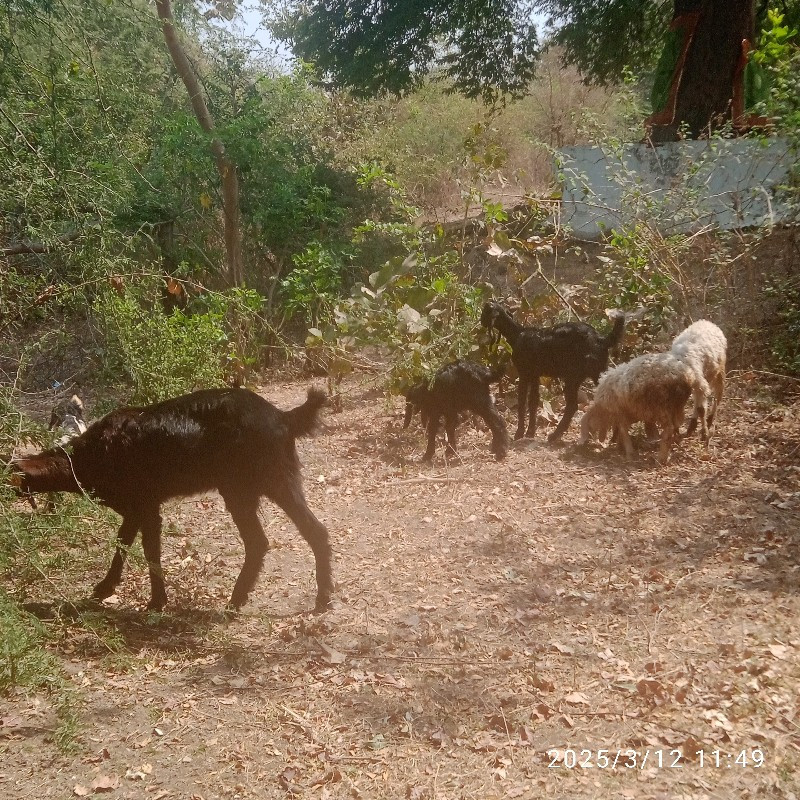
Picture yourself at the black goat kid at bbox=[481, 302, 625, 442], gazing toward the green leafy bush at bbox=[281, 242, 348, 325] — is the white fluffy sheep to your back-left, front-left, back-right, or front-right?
back-right

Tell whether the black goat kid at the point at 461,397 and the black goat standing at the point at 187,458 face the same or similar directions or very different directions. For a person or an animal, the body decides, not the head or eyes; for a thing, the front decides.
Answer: same or similar directions

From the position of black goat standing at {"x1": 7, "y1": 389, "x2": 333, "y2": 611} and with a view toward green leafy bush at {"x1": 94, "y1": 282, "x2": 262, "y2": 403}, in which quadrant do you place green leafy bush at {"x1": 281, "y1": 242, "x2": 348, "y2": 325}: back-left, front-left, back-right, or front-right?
front-right

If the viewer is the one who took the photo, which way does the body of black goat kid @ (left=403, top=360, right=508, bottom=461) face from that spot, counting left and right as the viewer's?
facing to the left of the viewer

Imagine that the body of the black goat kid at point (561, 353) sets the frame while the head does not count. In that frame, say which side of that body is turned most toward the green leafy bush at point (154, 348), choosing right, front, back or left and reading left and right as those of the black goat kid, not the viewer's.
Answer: front

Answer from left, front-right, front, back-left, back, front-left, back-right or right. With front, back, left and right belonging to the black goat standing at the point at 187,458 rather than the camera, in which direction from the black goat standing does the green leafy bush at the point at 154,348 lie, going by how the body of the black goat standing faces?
right

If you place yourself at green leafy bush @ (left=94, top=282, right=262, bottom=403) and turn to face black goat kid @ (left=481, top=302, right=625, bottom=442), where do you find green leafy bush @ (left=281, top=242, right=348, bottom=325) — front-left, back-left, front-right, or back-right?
front-left

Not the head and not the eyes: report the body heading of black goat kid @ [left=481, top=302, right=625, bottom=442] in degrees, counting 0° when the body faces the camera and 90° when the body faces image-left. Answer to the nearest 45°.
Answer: approximately 90°

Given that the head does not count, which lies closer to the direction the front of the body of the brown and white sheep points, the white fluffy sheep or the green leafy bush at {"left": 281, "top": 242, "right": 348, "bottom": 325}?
the green leafy bush

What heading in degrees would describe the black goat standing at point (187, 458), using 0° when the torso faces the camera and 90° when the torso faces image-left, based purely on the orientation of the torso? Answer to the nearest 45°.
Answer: approximately 90°

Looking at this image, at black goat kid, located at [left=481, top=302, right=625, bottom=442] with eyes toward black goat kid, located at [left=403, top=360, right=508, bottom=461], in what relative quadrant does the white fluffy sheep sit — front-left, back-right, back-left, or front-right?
back-left

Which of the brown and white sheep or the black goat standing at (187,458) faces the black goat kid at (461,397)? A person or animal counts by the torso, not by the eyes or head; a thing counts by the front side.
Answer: the brown and white sheep

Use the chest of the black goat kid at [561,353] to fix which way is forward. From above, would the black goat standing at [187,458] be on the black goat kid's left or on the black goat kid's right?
on the black goat kid's left

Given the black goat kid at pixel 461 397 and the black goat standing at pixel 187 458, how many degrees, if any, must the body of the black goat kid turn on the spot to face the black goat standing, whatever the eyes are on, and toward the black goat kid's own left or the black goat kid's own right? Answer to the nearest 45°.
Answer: approximately 45° to the black goat kid's own left

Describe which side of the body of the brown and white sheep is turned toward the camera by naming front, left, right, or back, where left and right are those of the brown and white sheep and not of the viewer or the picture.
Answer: left
